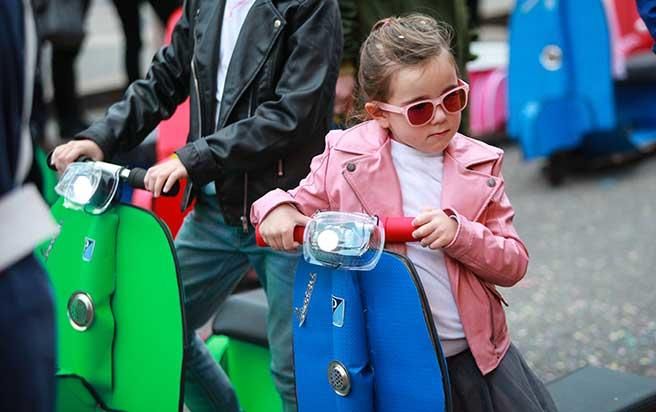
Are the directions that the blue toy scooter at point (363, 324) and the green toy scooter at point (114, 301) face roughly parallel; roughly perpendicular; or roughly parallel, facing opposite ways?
roughly parallel

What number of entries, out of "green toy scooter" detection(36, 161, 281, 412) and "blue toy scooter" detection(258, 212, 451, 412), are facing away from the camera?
0

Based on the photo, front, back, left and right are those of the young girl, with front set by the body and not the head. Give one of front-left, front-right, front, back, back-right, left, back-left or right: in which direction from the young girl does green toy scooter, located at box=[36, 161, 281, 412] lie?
right

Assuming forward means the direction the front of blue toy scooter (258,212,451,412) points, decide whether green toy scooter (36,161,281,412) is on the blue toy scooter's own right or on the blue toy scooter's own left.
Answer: on the blue toy scooter's own right

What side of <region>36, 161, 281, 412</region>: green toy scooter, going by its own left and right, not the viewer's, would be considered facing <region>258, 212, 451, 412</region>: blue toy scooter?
left

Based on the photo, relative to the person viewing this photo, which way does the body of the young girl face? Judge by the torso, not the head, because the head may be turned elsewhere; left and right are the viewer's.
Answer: facing the viewer

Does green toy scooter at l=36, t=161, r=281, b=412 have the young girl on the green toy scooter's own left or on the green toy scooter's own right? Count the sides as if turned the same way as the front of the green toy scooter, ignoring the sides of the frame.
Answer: on the green toy scooter's own left

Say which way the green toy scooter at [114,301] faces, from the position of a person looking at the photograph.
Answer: facing the viewer and to the left of the viewer
